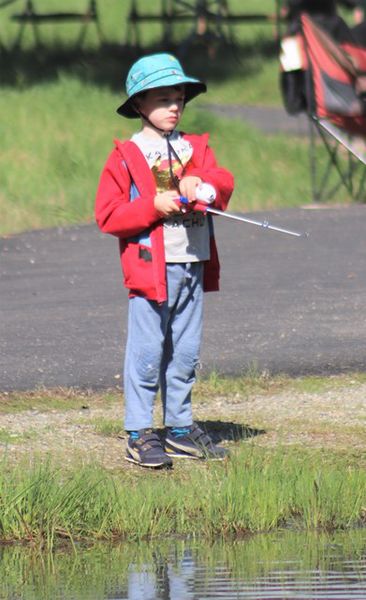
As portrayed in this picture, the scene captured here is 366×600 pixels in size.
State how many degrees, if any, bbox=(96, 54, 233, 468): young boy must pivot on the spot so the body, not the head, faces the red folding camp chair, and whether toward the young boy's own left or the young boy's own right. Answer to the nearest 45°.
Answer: approximately 135° to the young boy's own left

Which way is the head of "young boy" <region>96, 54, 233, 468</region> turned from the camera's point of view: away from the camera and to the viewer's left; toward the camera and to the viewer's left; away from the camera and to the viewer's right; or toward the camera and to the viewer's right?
toward the camera and to the viewer's right

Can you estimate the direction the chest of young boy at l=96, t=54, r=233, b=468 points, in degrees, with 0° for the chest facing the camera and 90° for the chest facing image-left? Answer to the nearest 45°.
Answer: approximately 315°
